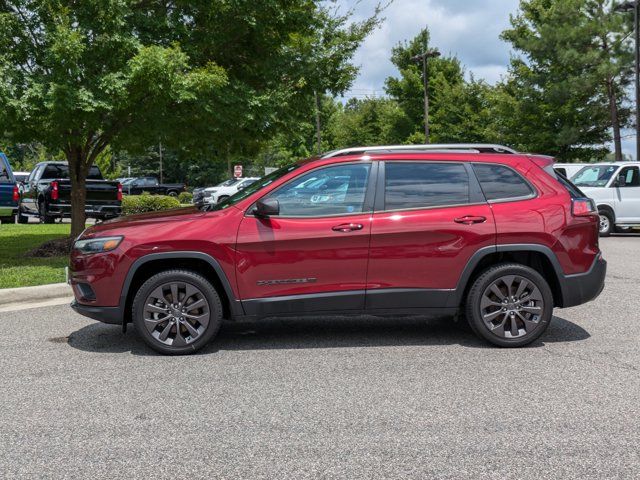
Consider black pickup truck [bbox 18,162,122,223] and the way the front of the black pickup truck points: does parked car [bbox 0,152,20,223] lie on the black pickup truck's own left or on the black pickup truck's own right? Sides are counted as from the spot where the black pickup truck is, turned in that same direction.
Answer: on the black pickup truck's own left

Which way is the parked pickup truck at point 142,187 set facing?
to the viewer's left

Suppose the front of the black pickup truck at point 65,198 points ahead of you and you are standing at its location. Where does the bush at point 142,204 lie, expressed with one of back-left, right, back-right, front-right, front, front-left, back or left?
right

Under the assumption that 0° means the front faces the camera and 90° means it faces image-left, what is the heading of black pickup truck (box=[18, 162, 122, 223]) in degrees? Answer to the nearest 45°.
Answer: approximately 135°

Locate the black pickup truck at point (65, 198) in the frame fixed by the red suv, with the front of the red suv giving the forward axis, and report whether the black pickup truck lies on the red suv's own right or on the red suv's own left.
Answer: on the red suv's own right

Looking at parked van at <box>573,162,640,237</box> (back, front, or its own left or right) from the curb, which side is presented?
front

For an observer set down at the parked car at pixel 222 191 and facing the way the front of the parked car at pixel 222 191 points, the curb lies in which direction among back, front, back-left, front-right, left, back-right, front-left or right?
front-left

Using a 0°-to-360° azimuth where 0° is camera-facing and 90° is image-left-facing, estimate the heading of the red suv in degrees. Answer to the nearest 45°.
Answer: approximately 90°

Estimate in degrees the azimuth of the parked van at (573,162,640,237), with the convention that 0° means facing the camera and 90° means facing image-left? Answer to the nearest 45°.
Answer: approximately 45°

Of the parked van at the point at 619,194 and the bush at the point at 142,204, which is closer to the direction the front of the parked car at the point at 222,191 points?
the bush

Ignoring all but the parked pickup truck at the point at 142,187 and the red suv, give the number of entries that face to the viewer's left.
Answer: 2
